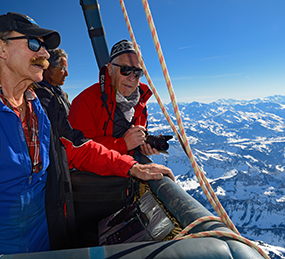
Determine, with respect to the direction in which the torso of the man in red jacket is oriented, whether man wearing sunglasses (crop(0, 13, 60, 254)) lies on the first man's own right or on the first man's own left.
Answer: on the first man's own right

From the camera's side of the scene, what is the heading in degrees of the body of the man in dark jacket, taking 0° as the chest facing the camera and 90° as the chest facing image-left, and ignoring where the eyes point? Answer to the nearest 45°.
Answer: approximately 270°
